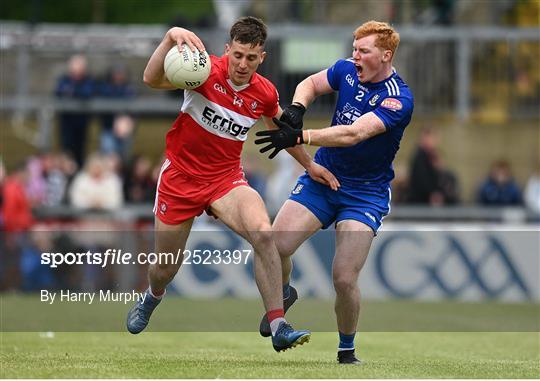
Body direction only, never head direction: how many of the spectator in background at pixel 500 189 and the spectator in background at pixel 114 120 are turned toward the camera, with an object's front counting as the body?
2

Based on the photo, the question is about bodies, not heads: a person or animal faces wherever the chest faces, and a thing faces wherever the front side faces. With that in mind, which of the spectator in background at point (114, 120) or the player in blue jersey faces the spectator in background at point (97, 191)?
the spectator in background at point (114, 120)

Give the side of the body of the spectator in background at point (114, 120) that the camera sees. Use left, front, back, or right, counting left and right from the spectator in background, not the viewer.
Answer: front

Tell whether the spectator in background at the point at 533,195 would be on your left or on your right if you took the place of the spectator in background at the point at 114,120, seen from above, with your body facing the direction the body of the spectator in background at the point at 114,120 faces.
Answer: on your left

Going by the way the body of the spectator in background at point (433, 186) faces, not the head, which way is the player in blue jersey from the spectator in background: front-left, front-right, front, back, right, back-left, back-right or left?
front

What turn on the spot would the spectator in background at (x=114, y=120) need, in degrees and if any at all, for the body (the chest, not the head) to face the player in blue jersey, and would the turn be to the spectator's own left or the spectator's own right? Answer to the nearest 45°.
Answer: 0° — they already face them

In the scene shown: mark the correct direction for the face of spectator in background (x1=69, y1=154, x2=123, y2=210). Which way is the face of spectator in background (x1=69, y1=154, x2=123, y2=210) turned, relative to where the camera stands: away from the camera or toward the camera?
toward the camera

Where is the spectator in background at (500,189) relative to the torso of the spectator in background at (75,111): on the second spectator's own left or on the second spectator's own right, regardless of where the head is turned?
on the second spectator's own left

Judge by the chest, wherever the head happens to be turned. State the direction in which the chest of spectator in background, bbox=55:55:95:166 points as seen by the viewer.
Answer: toward the camera

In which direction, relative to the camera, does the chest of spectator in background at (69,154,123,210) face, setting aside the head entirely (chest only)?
toward the camera

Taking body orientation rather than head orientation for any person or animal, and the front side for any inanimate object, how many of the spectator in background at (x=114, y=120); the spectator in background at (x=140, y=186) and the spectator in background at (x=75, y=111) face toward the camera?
3

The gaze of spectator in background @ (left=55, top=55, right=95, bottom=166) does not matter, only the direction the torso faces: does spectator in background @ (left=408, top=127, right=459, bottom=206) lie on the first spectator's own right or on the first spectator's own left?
on the first spectator's own left

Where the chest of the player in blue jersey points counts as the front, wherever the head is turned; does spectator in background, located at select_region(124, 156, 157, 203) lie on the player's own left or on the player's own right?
on the player's own right

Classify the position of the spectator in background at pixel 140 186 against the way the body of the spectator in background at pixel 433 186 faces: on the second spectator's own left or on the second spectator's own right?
on the second spectator's own right

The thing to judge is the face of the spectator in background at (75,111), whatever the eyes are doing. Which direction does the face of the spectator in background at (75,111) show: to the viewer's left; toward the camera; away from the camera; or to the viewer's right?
toward the camera

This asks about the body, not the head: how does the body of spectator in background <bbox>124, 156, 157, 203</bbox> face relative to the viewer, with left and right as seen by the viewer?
facing the viewer
